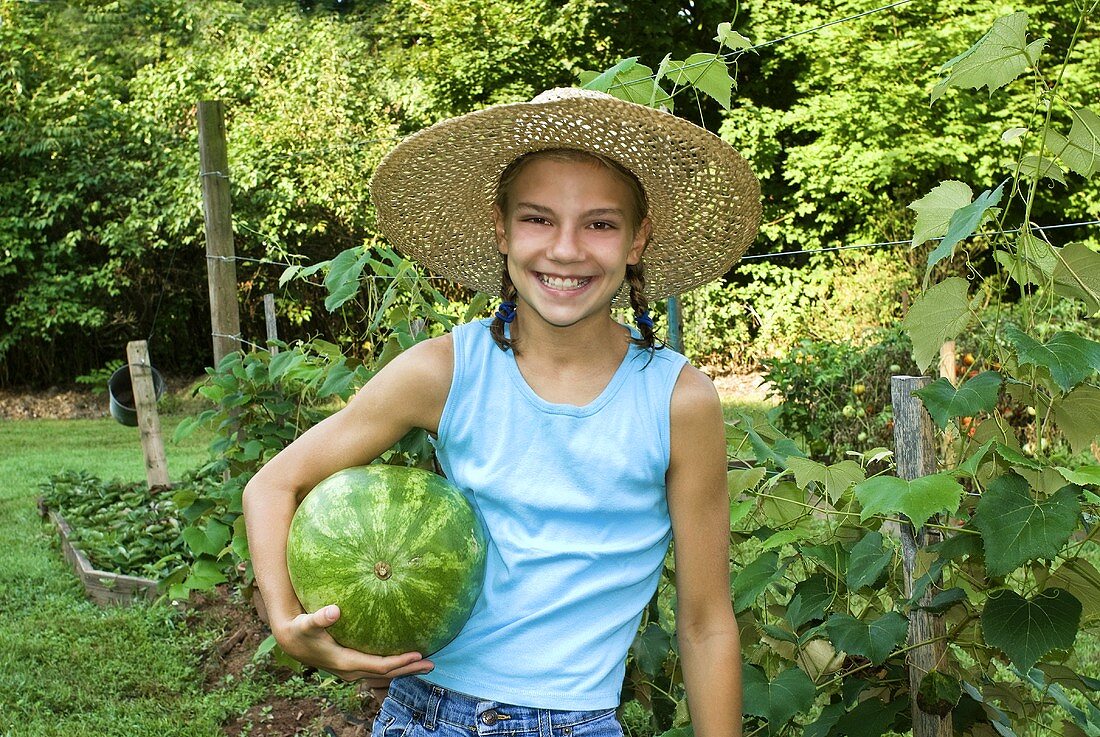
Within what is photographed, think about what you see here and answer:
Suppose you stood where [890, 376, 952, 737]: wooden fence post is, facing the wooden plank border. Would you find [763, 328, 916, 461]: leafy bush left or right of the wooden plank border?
right

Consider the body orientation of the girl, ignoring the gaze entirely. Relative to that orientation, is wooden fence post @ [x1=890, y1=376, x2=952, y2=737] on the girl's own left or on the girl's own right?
on the girl's own left

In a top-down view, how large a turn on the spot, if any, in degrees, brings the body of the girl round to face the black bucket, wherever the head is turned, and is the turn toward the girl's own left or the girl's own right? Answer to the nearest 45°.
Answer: approximately 135° to the girl's own right

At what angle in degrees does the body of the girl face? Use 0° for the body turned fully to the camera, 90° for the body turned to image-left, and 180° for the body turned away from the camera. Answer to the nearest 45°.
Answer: approximately 0°

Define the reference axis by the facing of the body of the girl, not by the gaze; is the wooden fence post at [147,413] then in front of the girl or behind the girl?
behind

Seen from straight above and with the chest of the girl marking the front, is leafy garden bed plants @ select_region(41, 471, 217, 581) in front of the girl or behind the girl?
behind

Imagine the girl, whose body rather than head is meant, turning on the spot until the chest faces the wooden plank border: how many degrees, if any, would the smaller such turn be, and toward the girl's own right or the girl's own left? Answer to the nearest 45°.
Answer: approximately 135° to the girl's own right

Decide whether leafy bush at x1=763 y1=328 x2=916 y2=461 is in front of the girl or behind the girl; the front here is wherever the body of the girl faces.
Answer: behind
